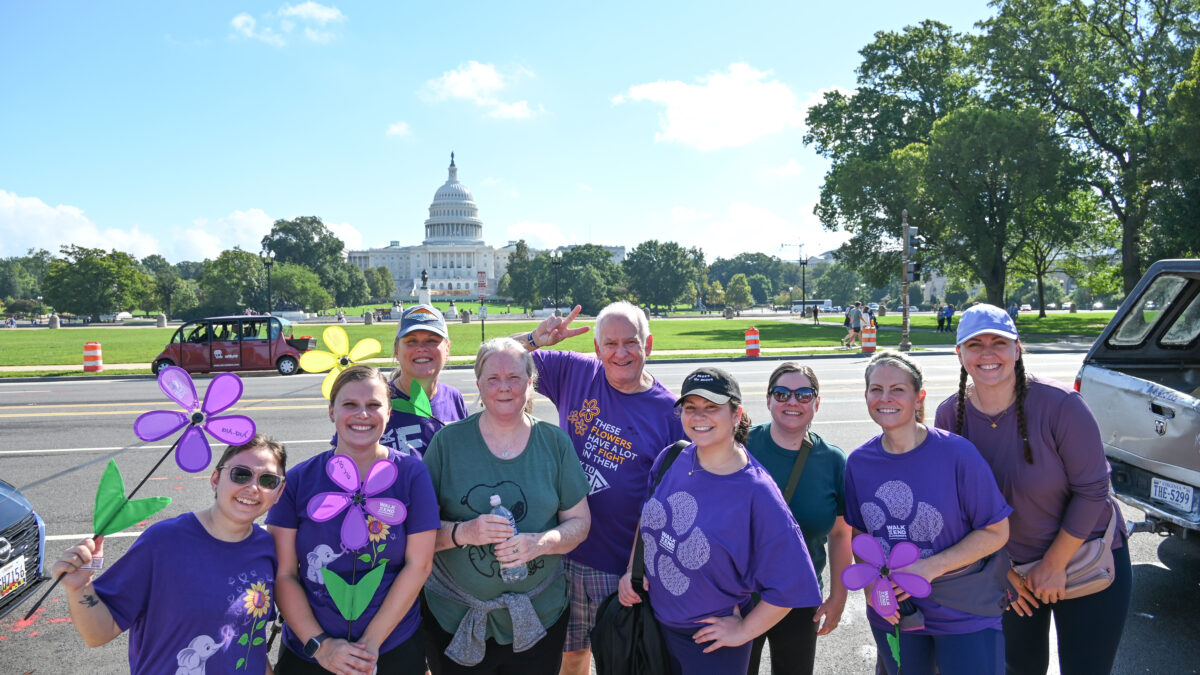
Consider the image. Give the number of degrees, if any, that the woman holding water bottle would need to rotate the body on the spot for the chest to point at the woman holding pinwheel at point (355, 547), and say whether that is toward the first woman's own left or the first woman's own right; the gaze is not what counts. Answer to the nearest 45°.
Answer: approximately 90° to the first woman's own right

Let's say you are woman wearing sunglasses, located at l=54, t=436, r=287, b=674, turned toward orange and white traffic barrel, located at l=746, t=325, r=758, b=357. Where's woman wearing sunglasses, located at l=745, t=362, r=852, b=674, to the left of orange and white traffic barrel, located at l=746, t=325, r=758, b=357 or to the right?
right

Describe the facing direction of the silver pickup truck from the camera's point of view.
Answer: facing away from the viewer and to the right of the viewer

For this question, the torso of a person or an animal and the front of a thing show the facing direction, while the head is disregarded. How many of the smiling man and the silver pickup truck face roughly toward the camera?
1

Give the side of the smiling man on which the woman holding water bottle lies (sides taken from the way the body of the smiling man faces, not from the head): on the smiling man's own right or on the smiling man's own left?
on the smiling man's own right

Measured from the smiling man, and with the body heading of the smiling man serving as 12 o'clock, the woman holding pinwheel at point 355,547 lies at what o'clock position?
The woman holding pinwheel is roughly at 2 o'clock from the smiling man.

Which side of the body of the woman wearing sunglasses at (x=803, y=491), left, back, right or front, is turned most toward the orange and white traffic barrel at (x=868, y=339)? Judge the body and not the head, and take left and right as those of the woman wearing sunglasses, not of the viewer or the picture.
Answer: back

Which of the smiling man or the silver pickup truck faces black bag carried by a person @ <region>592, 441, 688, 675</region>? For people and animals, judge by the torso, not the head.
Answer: the smiling man

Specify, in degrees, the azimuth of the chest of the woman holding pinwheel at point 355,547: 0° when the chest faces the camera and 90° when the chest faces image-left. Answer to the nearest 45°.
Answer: approximately 0°

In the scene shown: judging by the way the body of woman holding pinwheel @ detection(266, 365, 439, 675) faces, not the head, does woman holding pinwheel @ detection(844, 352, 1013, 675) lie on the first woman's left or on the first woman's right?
on the first woman's left

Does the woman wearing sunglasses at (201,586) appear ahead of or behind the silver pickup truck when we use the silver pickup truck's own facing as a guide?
behind

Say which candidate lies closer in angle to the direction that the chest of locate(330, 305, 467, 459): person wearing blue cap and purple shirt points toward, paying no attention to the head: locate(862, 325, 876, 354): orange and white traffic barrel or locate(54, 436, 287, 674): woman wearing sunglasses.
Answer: the woman wearing sunglasses
